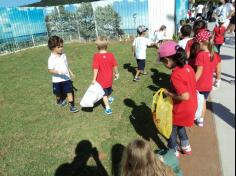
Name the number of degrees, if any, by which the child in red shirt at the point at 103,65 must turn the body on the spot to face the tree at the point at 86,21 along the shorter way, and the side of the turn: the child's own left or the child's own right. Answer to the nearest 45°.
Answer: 0° — they already face it

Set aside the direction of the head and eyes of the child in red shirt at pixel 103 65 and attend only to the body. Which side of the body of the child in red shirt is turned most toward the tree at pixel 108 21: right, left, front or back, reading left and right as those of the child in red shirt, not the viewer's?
front

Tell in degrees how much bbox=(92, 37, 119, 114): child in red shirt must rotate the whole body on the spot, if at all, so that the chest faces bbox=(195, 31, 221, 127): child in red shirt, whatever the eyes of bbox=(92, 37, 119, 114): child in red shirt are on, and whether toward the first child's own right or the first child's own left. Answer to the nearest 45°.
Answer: approximately 135° to the first child's own right

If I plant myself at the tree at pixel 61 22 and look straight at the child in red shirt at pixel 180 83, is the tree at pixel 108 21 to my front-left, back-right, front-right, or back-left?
front-left

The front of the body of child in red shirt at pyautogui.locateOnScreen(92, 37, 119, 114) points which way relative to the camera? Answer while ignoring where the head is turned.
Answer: away from the camera

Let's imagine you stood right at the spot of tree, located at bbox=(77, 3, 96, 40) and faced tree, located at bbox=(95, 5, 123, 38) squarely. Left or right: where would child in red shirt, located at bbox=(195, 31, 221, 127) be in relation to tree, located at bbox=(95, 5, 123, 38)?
right

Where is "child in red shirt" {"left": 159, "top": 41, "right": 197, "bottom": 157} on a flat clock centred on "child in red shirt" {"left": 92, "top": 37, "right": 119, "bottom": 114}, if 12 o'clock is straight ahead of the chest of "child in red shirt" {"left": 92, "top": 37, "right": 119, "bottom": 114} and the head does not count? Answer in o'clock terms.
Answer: "child in red shirt" {"left": 159, "top": 41, "right": 197, "bottom": 157} is roughly at 5 o'clock from "child in red shirt" {"left": 92, "top": 37, "right": 119, "bottom": 114}.

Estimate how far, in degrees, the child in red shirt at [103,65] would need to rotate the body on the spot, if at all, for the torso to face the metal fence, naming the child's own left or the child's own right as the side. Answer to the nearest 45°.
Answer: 0° — they already face it

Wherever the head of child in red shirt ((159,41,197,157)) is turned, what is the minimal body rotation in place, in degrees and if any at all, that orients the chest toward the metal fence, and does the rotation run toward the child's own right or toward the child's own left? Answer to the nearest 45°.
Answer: approximately 45° to the child's own right
